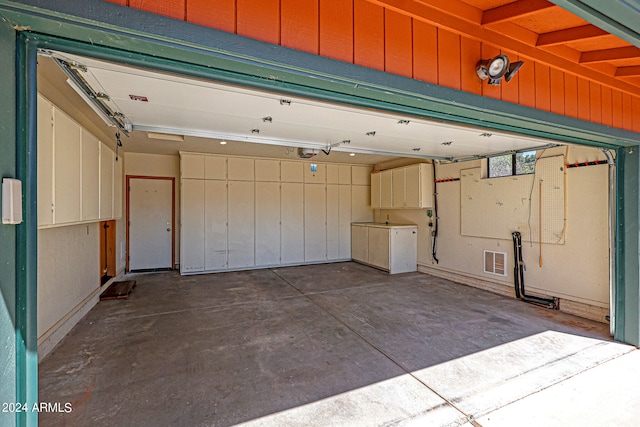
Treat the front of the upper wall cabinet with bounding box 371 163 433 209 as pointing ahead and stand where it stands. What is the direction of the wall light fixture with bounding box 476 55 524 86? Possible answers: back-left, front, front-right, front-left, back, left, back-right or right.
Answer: front-left

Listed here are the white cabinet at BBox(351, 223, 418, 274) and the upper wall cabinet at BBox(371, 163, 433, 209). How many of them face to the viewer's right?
0

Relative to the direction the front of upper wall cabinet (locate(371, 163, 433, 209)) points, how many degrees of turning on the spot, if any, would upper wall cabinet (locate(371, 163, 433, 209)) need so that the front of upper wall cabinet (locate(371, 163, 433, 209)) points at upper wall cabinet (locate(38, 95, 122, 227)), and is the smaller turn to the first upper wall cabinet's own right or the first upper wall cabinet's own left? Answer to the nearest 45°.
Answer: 0° — it already faces it

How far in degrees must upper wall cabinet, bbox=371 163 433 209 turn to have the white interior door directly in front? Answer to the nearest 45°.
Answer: approximately 45° to its right

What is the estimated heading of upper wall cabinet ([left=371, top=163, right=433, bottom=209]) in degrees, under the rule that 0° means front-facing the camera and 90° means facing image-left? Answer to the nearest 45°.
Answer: approximately 45°

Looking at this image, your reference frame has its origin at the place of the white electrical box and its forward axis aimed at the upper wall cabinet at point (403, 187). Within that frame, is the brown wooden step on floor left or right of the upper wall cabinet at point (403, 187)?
left

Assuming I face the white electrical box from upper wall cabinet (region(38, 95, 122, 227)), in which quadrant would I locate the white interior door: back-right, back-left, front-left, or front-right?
back-left

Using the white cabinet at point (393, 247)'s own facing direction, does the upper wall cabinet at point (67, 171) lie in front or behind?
in front

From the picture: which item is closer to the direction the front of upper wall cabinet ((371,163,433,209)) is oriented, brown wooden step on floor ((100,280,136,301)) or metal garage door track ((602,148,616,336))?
the brown wooden step on floor

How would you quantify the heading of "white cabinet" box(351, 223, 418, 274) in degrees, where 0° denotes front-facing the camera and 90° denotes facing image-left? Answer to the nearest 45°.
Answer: approximately 45°

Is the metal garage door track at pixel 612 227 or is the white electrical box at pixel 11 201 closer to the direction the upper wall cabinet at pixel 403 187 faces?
the white electrical box
